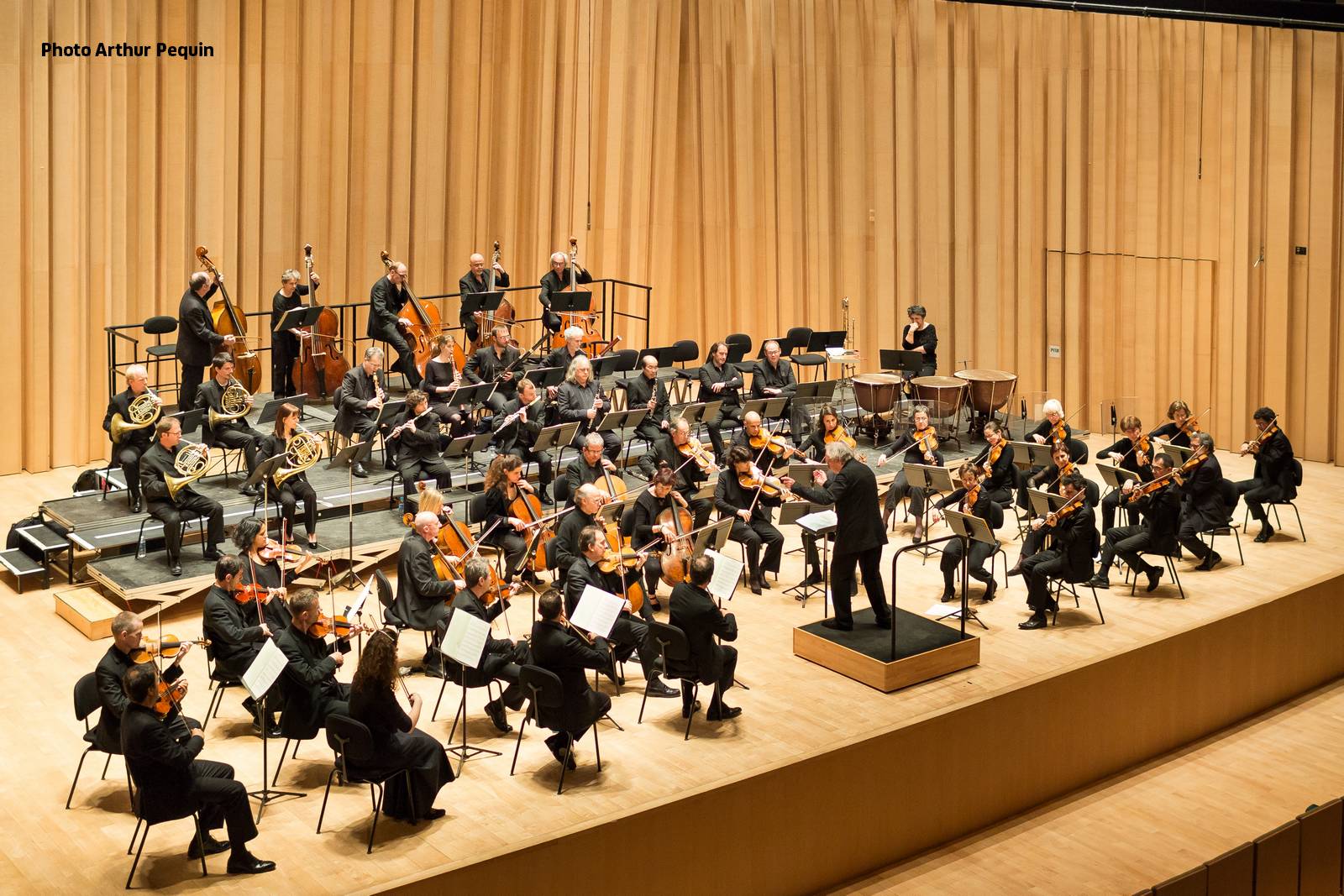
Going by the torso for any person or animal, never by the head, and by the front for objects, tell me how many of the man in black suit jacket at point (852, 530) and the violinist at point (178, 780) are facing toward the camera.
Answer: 0

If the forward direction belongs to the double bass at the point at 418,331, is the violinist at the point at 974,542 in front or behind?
in front

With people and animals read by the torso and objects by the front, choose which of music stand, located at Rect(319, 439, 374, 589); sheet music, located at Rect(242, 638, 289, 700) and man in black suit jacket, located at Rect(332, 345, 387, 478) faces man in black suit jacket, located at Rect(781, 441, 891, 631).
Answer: man in black suit jacket, located at Rect(332, 345, 387, 478)

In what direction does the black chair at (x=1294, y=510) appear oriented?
to the viewer's left

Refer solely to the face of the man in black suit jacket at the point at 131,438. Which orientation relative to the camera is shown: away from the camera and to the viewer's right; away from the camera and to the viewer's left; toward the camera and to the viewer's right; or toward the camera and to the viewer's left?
toward the camera and to the viewer's right

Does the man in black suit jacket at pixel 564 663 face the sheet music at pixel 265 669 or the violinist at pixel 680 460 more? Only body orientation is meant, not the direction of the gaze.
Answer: the violinist

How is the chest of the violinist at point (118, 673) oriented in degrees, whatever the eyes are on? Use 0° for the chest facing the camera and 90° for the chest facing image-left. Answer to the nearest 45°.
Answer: approximately 270°

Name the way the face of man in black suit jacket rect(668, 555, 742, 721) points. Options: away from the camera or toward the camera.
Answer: away from the camera

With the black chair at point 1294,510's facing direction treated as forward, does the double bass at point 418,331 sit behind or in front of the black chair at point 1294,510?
in front

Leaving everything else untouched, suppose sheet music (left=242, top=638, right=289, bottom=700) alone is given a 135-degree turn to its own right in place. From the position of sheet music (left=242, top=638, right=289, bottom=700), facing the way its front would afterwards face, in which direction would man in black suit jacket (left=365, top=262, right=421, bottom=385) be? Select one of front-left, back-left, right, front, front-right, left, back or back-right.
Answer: front

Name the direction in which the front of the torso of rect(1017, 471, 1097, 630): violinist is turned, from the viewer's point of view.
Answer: to the viewer's left

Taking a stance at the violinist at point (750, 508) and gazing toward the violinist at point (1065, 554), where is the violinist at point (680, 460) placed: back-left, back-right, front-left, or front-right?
back-left

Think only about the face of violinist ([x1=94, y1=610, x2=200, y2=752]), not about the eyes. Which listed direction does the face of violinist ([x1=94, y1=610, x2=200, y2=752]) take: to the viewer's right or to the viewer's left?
to the viewer's right

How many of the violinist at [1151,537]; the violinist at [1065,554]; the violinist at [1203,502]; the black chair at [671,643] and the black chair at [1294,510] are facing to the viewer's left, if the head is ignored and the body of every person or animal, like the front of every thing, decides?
4
